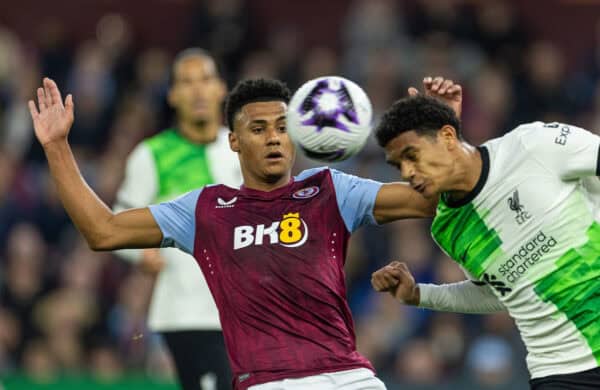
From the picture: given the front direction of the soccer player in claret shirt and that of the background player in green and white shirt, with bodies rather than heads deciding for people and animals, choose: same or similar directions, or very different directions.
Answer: same or similar directions

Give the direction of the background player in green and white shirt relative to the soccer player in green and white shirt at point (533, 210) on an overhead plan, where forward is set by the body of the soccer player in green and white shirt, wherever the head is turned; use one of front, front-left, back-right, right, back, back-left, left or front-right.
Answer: right

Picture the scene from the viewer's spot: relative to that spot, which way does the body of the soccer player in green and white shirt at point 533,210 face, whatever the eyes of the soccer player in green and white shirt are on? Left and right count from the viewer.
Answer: facing the viewer and to the left of the viewer

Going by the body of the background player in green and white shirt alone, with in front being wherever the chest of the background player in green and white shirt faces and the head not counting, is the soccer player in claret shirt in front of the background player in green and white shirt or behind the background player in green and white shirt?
in front

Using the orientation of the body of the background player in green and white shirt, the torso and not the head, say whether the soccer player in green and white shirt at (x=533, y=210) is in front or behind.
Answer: in front

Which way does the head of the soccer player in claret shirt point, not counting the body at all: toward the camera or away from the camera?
toward the camera

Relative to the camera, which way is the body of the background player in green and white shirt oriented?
toward the camera

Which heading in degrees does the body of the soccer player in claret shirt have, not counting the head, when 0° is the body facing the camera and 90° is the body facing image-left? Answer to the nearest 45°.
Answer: approximately 0°

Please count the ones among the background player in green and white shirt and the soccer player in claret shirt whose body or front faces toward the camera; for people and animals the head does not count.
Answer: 2
